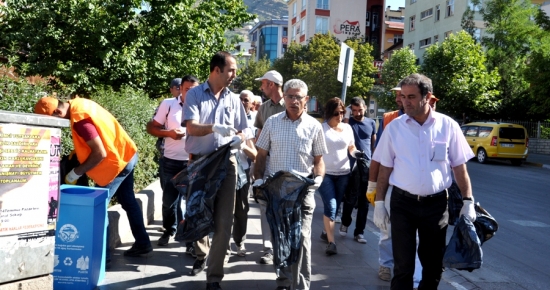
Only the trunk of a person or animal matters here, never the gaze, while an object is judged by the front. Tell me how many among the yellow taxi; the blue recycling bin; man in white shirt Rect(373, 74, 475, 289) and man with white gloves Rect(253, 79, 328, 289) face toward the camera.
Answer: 3

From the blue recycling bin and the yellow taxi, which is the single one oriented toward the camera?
the blue recycling bin

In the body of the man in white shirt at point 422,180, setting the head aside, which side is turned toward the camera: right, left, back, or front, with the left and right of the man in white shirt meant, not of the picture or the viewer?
front

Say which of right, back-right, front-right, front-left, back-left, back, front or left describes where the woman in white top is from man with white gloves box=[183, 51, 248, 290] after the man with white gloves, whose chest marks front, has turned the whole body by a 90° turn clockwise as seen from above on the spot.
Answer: back

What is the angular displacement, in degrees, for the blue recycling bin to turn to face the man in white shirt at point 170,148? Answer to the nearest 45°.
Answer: approximately 135° to its left

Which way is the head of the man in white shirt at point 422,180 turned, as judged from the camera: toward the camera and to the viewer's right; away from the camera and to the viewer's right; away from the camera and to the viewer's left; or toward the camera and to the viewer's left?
toward the camera and to the viewer's left

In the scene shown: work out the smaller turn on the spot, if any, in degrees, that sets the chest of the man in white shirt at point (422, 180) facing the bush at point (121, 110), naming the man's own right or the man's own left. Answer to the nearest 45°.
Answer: approximately 135° to the man's own right

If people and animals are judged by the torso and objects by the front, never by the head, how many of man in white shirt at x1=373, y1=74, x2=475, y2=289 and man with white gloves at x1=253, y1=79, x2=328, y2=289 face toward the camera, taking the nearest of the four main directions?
2

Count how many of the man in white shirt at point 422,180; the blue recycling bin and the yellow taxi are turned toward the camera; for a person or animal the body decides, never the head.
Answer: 2

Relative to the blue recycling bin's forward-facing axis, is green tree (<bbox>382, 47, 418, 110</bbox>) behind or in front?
behind

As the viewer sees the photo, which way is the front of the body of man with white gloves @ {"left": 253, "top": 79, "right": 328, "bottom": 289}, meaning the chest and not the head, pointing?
toward the camera

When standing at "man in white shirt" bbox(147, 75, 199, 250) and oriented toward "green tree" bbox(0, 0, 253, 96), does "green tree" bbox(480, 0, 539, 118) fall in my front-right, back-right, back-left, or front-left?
front-right

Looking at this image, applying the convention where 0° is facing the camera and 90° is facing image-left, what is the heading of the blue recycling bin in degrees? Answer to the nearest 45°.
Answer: approximately 0°
